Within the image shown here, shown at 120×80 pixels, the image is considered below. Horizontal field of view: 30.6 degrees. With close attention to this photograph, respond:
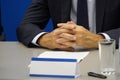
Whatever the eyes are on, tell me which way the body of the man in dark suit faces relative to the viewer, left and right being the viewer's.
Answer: facing the viewer
